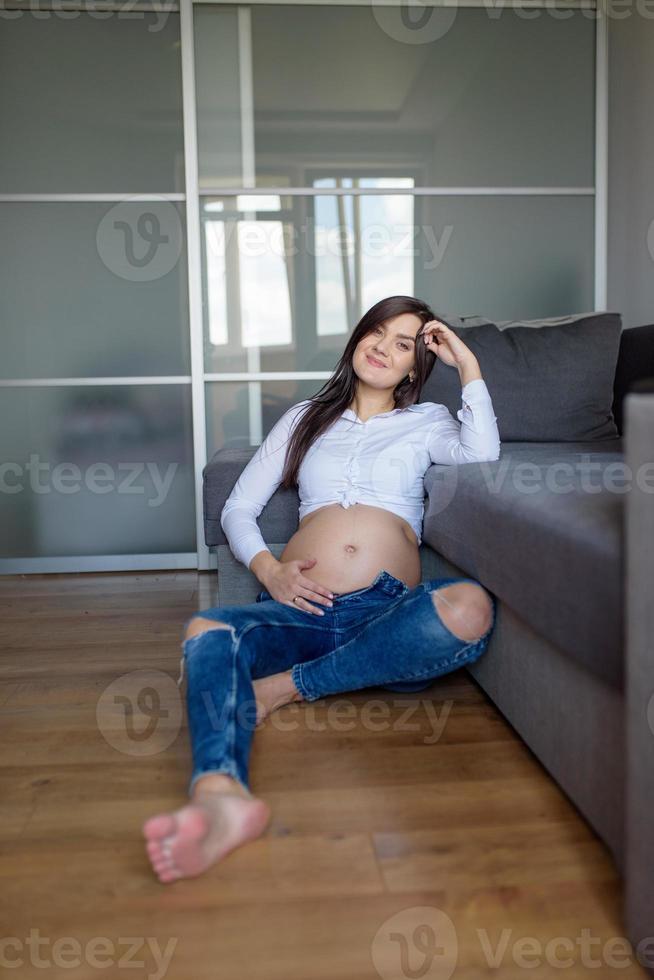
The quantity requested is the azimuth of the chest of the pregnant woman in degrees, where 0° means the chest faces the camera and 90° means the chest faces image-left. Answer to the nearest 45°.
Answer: approximately 0°
